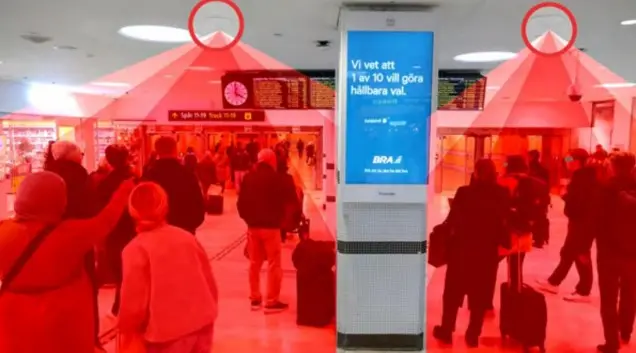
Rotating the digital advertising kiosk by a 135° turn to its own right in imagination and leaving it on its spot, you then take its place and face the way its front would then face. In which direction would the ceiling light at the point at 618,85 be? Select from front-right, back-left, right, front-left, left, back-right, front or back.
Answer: right

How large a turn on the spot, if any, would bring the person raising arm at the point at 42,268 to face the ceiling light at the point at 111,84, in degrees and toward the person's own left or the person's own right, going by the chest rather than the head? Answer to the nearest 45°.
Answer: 0° — they already face it

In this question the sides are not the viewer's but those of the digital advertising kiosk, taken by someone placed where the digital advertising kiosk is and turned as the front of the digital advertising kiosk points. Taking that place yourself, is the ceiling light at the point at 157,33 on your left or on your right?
on your right

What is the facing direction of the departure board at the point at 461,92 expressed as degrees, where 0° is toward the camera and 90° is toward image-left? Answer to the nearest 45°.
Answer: approximately 0°

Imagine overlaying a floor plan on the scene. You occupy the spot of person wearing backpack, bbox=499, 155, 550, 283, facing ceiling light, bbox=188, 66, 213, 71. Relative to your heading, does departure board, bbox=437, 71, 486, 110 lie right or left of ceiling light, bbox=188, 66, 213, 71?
right

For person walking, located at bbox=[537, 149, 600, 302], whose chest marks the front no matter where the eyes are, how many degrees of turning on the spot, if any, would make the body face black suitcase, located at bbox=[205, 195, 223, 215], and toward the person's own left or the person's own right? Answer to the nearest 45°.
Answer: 0° — they already face it

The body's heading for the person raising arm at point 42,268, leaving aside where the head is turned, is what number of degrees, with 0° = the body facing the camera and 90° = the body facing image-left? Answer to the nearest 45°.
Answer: approximately 180°

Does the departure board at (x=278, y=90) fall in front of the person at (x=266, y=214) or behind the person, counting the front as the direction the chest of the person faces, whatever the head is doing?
in front

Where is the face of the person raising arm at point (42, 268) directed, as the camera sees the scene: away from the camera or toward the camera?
away from the camera
